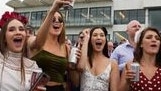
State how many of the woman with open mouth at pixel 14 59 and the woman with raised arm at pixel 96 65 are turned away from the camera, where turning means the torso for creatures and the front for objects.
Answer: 0

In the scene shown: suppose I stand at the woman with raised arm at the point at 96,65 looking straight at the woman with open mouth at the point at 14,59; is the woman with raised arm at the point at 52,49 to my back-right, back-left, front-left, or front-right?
front-right

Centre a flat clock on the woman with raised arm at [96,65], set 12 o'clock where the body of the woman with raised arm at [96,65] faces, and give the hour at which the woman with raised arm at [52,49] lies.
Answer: the woman with raised arm at [52,49] is roughly at 2 o'clock from the woman with raised arm at [96,65].

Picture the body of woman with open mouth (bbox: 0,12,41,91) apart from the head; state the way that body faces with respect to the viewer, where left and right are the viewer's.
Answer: facing the viewer and to the right of the viewer

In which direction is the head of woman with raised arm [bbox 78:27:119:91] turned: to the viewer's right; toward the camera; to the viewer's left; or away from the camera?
toward the camera

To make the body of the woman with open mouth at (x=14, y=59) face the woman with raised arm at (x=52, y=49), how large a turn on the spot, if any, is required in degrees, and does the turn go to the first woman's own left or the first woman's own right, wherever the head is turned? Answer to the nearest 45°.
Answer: approximately 90° to the first woman's own left

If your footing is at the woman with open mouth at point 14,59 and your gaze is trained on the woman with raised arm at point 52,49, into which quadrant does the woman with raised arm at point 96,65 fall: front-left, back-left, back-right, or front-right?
front-right

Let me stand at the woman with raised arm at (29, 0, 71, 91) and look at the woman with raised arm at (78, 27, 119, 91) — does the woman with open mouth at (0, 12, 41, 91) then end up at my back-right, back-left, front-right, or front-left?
back-right

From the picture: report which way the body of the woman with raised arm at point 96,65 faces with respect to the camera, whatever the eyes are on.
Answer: toward the camera

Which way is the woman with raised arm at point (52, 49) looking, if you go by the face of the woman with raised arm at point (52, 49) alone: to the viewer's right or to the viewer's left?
to the viewer's right

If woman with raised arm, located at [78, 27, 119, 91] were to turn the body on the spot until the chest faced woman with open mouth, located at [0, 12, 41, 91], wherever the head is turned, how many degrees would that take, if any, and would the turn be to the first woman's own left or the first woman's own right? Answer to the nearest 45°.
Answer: approximately 45° to the first woman's own right

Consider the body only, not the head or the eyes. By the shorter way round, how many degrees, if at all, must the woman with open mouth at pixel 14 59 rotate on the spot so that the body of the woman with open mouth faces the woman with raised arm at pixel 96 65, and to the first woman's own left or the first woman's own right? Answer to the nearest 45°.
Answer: approximately 90° to the first woman's own left
